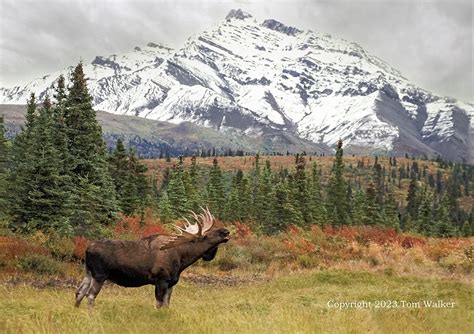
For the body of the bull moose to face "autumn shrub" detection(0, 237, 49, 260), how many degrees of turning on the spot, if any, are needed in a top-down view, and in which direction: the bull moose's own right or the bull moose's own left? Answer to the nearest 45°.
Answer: approximately 135° to the bull moose's own left

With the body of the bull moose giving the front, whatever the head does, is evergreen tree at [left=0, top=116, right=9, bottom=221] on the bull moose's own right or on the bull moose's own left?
on the bull moose's own left

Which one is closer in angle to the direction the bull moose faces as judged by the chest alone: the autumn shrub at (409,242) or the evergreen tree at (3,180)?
the autumn shrub

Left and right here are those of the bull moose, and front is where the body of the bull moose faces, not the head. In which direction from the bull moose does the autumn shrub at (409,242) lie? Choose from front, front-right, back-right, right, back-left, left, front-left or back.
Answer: front-left

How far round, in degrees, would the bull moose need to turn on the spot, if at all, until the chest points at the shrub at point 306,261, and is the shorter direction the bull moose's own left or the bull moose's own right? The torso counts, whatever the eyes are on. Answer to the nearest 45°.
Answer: approximately 45° to the bull moose's own left

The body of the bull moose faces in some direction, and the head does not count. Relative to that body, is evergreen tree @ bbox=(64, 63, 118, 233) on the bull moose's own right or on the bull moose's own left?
on the bull moose's own left

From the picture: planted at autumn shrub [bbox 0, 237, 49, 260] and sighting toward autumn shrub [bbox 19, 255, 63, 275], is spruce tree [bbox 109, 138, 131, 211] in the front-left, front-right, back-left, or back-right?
back-left

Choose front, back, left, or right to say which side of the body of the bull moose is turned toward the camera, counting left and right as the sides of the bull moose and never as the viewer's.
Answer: right

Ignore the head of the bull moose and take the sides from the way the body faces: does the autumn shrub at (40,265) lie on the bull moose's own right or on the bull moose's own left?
on the bull moose's own left

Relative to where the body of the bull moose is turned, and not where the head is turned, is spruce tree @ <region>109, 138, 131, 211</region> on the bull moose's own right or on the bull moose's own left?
on the bull moose's own left
